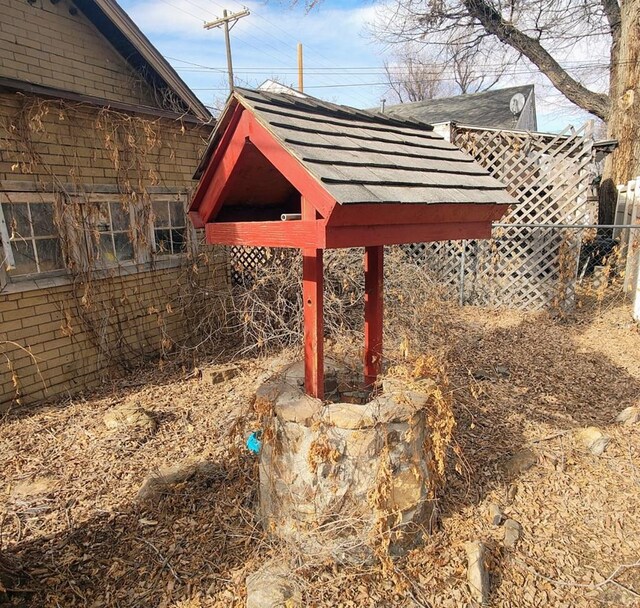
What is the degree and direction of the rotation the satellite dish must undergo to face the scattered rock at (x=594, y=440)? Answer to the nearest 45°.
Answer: approximately 45° to its left

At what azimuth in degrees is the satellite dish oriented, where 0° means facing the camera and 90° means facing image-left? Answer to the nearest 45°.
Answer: approximately 45°

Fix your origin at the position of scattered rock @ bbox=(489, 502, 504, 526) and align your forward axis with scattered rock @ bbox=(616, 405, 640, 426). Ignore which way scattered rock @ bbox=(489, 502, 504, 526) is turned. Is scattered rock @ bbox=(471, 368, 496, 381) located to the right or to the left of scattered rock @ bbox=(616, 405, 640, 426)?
left

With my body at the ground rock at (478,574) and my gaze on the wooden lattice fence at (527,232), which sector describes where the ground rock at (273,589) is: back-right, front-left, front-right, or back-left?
back-left

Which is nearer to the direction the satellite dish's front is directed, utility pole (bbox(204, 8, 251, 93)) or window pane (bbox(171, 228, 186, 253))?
the window pane

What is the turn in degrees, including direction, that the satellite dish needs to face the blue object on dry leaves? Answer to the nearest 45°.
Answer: approximately 45° to its left

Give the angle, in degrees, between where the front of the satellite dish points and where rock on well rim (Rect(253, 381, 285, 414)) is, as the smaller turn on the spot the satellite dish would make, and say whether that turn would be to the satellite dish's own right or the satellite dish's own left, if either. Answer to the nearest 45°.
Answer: approximately 45° to the satellite dish's own left

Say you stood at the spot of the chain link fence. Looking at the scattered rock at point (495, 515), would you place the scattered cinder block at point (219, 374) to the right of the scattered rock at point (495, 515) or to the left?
right

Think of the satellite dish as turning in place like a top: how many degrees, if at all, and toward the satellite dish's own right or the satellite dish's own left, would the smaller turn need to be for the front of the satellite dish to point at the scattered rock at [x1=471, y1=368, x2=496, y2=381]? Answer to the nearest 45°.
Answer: approximately 45° to the satellite dish's own left

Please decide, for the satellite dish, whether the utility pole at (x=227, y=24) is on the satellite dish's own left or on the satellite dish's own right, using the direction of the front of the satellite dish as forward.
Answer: on the satellite dish's own right
